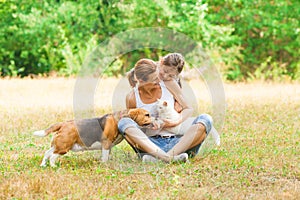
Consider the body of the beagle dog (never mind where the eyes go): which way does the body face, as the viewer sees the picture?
to the viewer's right

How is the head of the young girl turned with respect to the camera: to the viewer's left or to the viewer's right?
to the viewer's left

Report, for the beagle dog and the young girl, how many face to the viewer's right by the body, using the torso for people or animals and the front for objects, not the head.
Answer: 1

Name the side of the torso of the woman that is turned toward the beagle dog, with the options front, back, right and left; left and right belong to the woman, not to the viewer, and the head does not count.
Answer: right

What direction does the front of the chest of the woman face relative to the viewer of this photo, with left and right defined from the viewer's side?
facing the viewer

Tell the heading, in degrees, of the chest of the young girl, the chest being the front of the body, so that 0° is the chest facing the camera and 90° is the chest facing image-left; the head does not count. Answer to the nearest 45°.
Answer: approximately 45°

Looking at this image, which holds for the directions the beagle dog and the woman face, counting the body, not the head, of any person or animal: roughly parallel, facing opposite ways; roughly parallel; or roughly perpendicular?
roughly perpendicular

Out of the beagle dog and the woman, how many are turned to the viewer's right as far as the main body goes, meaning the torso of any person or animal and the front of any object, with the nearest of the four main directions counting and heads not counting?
1
